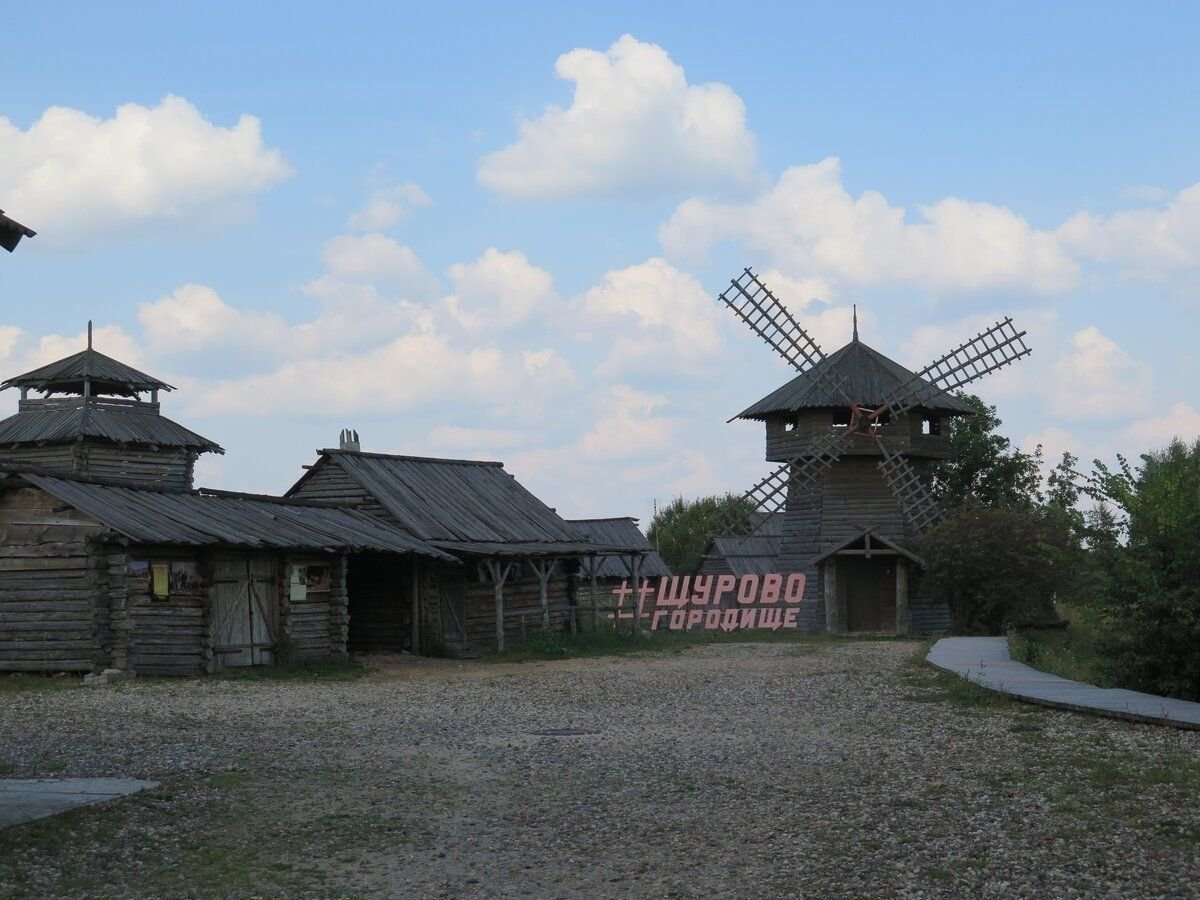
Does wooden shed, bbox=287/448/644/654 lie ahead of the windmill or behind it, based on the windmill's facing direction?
ahead

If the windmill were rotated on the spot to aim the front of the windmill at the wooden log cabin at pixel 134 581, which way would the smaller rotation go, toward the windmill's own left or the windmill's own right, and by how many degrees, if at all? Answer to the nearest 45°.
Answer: approximately 45° to the windmill's own right

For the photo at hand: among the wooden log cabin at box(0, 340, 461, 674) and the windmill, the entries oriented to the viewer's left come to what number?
0

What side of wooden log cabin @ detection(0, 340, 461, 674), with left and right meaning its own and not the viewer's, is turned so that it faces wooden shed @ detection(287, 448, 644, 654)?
left

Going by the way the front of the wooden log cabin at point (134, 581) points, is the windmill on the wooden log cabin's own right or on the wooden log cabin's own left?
on the wooden log cabin's own left

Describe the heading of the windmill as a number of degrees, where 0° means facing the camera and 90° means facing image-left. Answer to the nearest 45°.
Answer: approximately 0°

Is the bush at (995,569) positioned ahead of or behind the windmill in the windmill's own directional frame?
ahead
